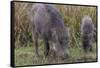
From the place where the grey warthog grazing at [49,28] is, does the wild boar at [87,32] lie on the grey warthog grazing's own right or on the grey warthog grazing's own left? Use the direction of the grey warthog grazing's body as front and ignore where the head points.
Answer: on the grey warthog grazing's own left

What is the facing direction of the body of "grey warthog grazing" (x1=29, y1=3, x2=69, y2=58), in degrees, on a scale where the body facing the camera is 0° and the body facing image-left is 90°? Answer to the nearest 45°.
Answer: approximately 315°
